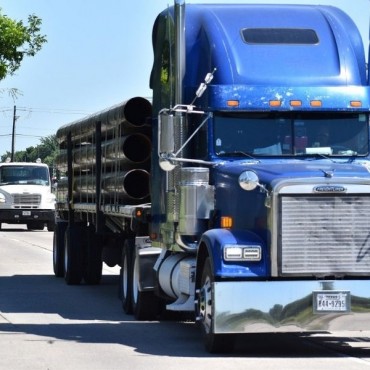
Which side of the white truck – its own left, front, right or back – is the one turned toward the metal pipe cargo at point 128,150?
front

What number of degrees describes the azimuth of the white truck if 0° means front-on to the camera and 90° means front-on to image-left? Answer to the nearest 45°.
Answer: approximately 0°

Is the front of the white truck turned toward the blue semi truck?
yes

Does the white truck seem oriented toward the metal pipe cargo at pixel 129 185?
yes

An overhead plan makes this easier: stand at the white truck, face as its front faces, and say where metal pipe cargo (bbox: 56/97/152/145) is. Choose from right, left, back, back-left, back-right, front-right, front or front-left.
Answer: front
